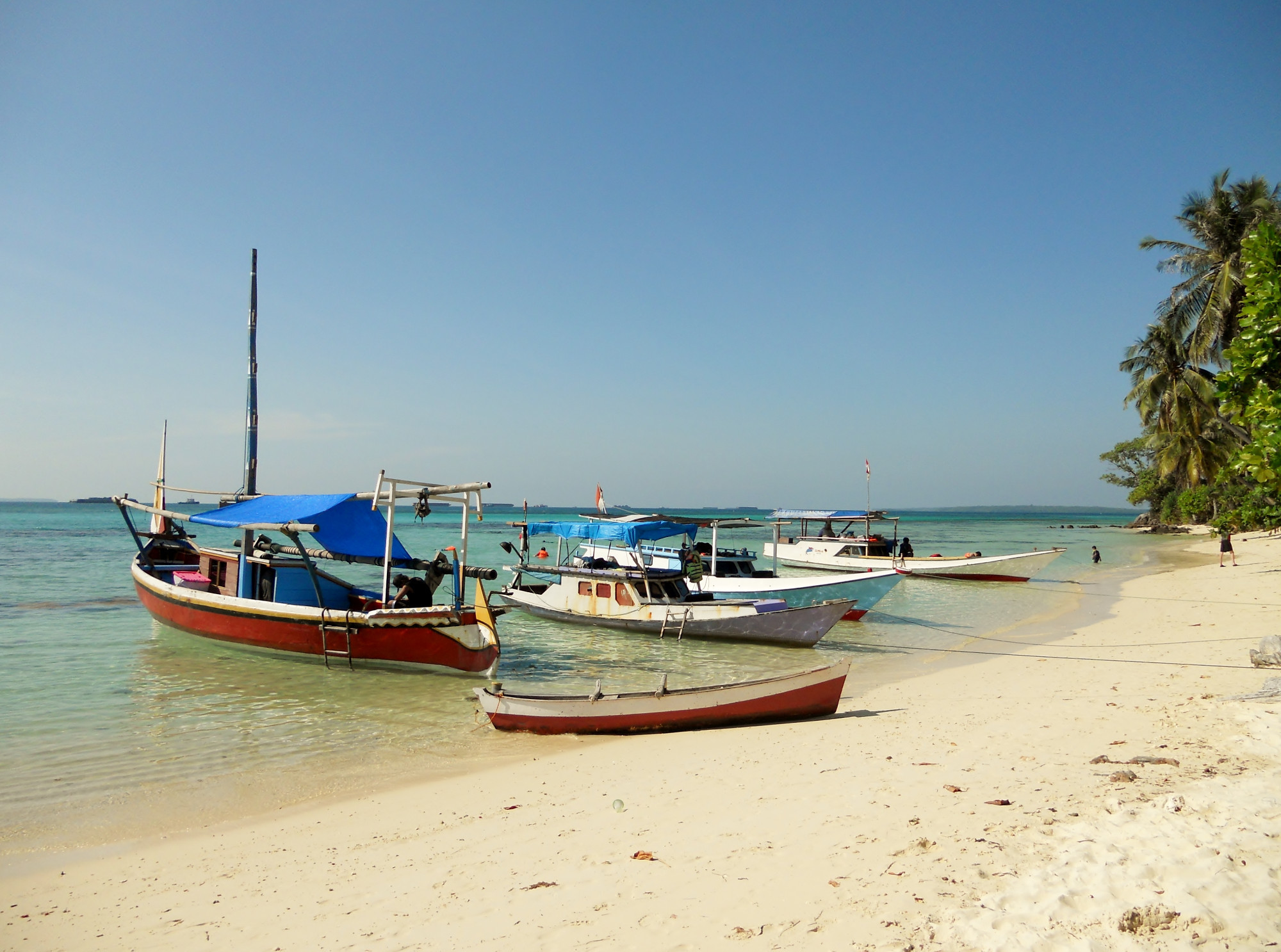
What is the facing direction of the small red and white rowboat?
to the viewer's right

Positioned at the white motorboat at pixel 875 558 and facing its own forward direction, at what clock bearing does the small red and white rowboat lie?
The small red and white rowboat is roughly at 3 o'clock from the white motorboat.

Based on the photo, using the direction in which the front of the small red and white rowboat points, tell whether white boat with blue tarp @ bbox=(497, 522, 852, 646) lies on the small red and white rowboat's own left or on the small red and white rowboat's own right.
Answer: on the small red and white rowboat's own left

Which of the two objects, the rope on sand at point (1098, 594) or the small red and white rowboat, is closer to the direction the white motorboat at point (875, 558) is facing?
the rope on sand

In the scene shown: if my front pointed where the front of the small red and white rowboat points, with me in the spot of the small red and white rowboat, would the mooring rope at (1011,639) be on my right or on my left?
on my left

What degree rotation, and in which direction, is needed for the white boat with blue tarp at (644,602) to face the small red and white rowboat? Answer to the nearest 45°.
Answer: approximately 45° to its right

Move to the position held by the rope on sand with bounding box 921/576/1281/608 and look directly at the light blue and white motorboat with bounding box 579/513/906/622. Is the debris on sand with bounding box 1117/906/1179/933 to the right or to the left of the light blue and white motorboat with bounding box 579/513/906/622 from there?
left

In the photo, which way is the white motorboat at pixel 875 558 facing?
to the viewer's right

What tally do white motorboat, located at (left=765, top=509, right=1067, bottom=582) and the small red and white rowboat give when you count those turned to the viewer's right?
2
